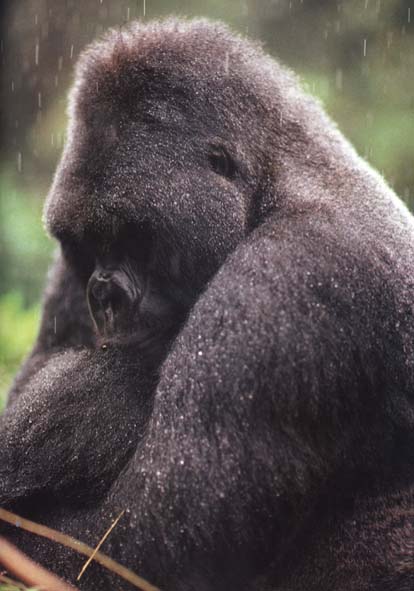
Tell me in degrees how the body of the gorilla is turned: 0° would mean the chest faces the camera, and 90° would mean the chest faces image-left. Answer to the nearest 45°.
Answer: approximately 45°

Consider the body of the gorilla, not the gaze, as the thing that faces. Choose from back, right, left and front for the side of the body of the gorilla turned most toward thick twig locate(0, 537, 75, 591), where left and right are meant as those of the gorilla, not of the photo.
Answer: front
